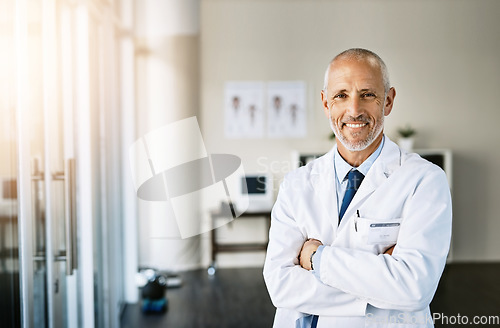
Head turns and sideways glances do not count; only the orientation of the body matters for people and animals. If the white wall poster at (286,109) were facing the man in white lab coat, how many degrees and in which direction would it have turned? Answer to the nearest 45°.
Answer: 0° — it already faces them

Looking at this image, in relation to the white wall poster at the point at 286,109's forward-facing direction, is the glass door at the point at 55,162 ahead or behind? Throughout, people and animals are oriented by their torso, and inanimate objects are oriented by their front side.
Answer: ahead

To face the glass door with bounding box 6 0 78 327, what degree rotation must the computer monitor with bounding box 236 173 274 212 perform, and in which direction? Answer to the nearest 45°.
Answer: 0° — it already faces it

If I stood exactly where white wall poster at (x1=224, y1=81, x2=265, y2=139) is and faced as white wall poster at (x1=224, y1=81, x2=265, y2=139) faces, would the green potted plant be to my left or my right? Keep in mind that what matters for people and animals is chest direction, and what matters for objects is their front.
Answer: on my left

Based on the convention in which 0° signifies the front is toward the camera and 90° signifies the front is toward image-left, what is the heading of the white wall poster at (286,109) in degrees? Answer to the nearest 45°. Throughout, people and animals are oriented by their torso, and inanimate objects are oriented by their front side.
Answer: approximately 0°

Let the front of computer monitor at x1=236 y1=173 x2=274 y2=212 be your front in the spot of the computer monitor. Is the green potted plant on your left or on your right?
on your left

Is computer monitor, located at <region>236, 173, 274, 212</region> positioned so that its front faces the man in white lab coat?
yes

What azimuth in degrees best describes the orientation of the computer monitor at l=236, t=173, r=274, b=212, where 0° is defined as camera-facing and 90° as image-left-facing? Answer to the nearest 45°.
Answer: approximately 0°
